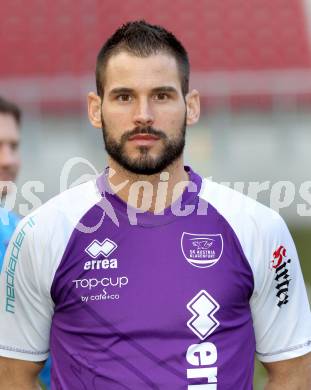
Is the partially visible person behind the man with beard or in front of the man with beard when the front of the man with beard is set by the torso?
behind

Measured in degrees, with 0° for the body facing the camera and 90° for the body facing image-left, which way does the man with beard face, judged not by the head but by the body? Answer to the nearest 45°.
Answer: approximately 0°
